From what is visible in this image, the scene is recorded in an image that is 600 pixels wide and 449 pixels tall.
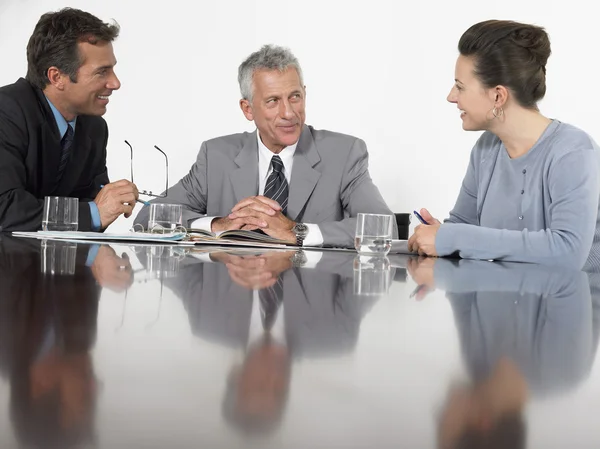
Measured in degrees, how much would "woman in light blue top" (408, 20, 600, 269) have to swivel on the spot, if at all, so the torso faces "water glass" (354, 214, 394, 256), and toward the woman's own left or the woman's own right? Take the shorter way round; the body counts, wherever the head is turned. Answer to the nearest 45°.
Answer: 0° — they already face it

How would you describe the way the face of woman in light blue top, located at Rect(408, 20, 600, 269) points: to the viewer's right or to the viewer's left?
to the viewer's left

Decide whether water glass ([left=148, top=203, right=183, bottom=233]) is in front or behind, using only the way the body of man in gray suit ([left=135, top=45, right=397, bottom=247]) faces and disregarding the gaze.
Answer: in front

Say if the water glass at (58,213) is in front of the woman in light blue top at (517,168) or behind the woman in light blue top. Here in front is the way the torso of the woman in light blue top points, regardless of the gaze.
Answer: in front

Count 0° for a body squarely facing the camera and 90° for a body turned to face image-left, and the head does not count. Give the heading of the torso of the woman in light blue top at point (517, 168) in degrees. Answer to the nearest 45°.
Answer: approximately 45°

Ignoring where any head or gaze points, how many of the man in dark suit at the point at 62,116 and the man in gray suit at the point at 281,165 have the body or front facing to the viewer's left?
0

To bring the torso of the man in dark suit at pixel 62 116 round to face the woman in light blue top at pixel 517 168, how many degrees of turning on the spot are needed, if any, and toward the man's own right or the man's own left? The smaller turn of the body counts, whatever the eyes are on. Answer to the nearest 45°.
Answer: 0° — they already face them

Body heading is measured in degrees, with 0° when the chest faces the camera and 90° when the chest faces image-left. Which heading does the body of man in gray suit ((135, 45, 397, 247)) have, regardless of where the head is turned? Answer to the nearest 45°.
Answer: approximately 0°
